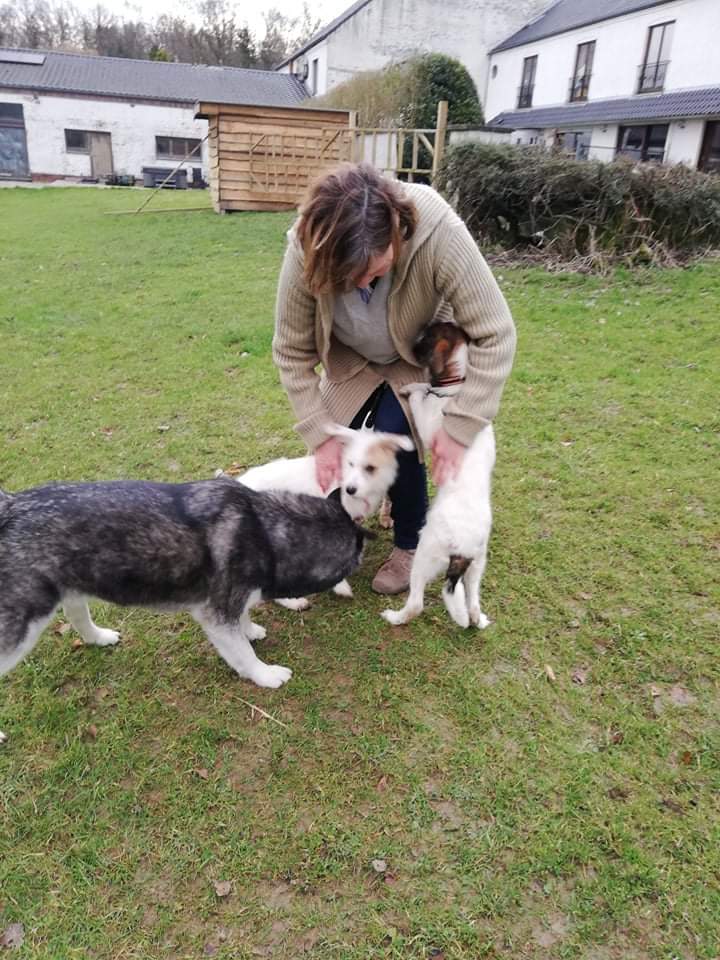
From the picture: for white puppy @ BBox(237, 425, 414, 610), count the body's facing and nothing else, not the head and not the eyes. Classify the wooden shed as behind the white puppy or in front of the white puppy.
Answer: behind

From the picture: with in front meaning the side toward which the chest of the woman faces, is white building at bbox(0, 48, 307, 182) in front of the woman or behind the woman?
behind

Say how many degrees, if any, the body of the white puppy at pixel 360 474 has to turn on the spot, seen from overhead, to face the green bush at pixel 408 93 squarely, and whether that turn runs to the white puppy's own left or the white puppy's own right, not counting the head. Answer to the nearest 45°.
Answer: approximately 135° to the white puppy's own left

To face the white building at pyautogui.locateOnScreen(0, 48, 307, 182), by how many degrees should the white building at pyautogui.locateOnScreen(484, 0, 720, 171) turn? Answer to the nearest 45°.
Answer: approximately 45° to its right

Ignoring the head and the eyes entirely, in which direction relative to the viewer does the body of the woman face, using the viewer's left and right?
facing the viewer

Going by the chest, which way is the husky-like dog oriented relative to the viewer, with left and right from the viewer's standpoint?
facing to the right of the viewer

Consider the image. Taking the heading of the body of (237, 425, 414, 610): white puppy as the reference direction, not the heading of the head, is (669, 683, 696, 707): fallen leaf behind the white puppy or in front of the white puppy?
in front

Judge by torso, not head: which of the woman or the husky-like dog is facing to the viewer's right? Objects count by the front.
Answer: the husky-like dog

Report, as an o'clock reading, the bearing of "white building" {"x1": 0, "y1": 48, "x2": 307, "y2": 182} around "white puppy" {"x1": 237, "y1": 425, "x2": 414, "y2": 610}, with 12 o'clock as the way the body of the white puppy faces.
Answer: The white building is roughly at 7 o'clock from the white puppy.

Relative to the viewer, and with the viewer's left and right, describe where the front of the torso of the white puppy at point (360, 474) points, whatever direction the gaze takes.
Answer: facing the viewer and to the right of the viewer

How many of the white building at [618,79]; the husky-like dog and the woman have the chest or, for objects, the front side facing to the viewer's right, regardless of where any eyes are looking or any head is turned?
1

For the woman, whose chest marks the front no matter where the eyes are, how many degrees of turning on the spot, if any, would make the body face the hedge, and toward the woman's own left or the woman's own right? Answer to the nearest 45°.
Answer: approximately 180°

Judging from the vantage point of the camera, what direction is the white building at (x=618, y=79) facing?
facing the viewer and to the left of the viewer

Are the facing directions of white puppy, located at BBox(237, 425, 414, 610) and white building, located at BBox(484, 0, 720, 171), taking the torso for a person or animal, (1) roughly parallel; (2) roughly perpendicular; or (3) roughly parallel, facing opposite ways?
roughly perpendicular

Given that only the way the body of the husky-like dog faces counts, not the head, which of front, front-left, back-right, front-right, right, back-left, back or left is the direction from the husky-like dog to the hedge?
front-left

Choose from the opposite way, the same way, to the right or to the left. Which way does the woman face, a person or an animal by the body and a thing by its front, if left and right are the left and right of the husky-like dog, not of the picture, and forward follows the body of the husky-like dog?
to the right

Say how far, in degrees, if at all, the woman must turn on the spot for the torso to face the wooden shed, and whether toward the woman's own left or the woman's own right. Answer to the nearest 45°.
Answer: approximately 180°
